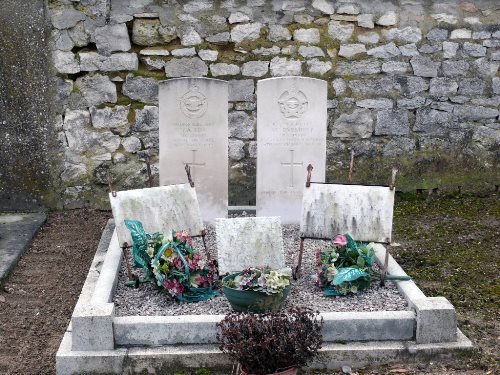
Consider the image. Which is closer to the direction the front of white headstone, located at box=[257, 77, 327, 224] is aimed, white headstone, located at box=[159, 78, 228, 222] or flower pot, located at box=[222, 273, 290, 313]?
the flower pot

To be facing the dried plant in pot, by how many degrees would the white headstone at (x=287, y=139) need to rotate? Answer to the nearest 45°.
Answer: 0° — it already faces it

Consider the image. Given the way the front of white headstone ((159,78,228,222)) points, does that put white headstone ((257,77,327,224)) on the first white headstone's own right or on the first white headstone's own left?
on the first white headstone's own left

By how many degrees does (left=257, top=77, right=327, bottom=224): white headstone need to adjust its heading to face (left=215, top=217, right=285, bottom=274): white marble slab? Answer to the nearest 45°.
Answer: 0° — it already faces it

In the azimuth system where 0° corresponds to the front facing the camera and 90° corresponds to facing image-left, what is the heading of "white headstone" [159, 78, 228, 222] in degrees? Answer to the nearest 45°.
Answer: approximately 0°

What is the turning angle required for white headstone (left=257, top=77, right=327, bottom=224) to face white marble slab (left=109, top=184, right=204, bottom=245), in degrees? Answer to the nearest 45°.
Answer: approximately 45° to its right

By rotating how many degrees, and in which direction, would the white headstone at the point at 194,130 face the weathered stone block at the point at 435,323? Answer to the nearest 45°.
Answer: approximately 45° to its left

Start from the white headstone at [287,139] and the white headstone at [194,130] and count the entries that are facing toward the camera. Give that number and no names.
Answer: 2
